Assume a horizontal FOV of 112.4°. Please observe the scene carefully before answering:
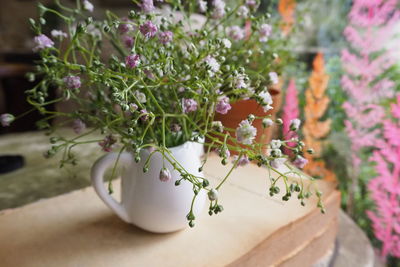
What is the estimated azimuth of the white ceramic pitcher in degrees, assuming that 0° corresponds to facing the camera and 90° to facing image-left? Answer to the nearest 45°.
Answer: approximately 270°
